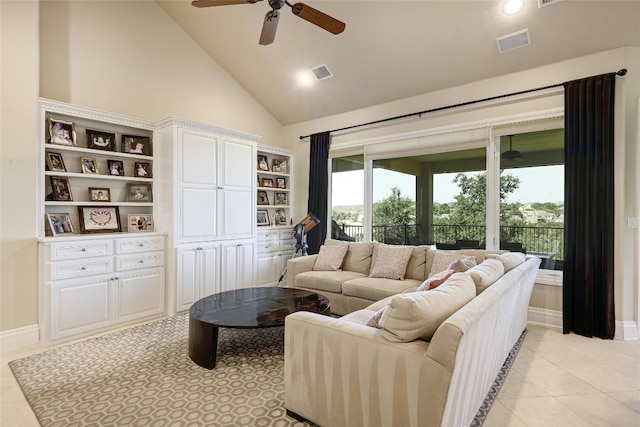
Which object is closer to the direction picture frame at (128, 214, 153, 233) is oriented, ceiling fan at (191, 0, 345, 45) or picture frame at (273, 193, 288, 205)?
the ceiling fan

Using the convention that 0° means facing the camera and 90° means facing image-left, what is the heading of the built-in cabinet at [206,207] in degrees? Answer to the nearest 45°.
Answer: approximately 315°

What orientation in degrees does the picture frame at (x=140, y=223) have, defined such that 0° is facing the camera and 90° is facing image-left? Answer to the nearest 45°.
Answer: approximately 0°

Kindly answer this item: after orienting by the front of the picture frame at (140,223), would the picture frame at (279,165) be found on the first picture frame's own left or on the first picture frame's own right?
on the first picture frame's own left

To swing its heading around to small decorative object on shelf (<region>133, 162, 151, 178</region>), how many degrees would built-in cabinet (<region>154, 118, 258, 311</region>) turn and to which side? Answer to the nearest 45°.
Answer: approximately 135° to its right

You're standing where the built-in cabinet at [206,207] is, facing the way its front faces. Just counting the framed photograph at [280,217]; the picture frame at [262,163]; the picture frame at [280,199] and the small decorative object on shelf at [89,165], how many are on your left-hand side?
3

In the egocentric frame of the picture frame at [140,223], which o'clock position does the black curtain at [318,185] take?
The black curtain is roughly at 9 o'clock from the picture frame.

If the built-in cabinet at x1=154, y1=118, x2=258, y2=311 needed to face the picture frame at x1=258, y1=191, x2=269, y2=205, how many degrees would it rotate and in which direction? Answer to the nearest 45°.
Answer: approximately 90° to its left

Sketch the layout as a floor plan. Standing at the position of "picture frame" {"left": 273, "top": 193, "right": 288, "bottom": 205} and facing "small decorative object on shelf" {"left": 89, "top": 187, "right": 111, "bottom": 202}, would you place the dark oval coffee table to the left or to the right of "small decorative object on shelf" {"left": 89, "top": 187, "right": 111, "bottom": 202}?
left

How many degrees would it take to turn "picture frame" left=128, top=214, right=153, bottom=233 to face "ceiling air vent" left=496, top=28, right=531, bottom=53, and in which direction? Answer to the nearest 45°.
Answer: approximately 45° to its left

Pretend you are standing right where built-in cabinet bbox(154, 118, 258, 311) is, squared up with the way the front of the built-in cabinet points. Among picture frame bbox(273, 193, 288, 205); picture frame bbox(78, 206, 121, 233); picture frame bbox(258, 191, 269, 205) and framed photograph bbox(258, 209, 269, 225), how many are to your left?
3
